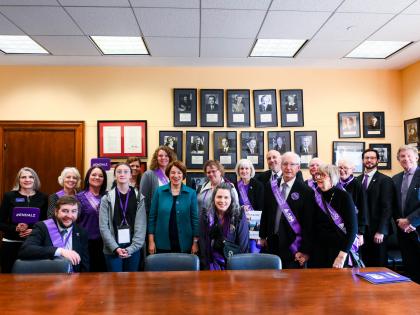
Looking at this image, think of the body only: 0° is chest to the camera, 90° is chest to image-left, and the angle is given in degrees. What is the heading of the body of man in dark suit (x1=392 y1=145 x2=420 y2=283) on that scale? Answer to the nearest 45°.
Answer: approximately 45°

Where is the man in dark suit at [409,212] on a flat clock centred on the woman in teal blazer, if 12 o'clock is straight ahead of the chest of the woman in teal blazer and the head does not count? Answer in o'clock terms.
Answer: The man in dark suit is roughly at 9 o'clock from the woman in teal blazer.

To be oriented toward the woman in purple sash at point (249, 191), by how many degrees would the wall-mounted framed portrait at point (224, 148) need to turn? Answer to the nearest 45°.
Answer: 0° — it already faces them

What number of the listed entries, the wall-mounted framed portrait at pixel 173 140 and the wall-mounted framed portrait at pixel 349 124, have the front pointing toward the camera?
2

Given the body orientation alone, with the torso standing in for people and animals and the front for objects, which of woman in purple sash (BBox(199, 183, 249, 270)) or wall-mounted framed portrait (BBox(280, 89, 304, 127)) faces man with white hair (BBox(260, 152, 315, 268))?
the wall-mounted framed portrait

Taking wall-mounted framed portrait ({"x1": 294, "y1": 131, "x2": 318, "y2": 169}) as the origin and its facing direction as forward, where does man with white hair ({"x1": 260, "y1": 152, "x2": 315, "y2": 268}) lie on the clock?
The man with white hair is roughly at 12 o'clock from the wall-mounted framed portrait.

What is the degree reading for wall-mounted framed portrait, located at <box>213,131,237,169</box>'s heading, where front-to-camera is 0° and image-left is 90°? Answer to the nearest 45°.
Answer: approximately 0°

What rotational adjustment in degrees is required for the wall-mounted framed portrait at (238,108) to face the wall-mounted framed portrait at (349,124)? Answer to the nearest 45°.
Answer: approximately 90° to its left

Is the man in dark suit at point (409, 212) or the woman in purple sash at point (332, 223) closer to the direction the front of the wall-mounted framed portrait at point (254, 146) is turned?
the woman in purple sash

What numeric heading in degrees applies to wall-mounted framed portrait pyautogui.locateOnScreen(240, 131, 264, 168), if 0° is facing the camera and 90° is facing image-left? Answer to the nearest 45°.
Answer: approximately 0°

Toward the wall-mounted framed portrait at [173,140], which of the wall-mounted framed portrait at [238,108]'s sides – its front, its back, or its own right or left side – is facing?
right
